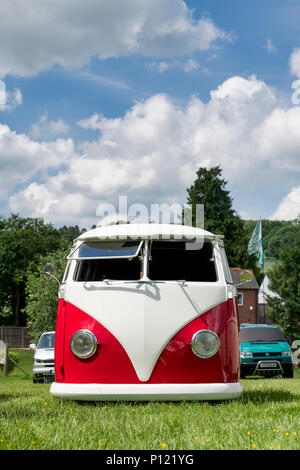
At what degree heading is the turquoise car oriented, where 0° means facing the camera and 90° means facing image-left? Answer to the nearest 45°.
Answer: approximately 0°

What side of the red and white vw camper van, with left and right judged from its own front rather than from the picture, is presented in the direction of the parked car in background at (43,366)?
back

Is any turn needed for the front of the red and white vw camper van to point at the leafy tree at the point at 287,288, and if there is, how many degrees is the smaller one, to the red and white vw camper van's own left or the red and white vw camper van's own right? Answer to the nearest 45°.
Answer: approximately 180°

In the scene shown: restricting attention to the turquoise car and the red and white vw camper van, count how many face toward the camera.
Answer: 2

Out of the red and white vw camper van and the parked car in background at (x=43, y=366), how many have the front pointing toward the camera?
2

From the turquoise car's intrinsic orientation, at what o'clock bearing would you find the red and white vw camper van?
The red and white vw camper van is roughly at 12 o'clock from the turquoise car.

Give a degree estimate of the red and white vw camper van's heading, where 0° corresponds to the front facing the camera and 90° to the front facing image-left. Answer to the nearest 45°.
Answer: approximately 0°

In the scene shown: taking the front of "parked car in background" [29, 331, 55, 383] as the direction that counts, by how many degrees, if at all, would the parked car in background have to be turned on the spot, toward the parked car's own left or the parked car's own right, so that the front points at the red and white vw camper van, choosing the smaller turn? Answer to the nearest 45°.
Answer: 0° — it already faces it
